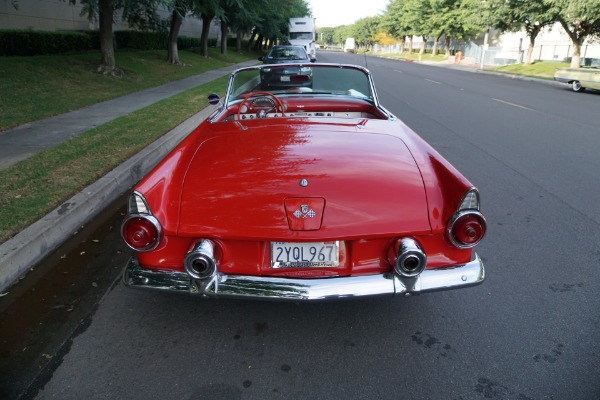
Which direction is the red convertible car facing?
away from the camera

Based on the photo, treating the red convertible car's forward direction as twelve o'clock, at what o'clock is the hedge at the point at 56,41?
The hedge is roughly at 11 o'clock from the red convertible car.

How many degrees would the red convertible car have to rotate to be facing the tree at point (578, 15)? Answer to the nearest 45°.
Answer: approximately 45° to its right
